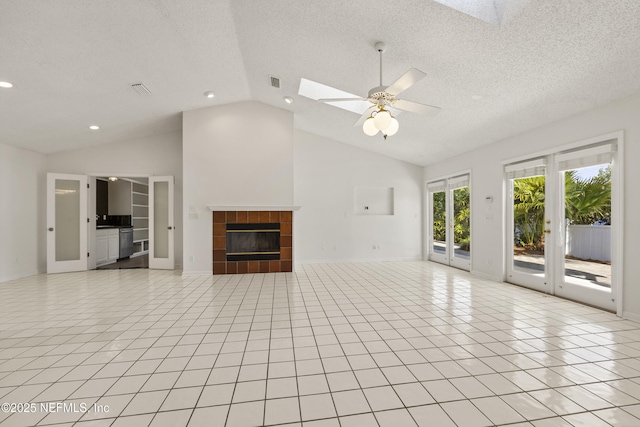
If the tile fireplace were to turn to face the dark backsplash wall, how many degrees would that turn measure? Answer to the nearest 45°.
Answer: approximately 135° to its right

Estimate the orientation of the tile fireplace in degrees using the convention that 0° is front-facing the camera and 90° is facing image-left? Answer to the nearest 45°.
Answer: approximately 0°

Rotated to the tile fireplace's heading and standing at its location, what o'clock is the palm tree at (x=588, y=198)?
The palm tree is roughly at 10 o'clock from the tile fireplace.

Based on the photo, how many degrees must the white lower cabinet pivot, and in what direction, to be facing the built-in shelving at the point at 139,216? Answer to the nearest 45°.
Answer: approximately 90° to its left

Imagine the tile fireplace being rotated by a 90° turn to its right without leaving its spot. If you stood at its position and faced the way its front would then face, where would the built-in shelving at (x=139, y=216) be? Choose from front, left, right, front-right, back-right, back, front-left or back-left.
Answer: front-right

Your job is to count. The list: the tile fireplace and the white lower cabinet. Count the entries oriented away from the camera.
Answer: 0

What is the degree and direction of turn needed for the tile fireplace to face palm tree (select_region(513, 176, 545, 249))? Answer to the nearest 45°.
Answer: approximately 45° to its left

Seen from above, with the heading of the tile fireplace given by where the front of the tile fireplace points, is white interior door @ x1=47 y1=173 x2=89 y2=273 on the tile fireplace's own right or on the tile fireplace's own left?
on the tile fireplace's own right

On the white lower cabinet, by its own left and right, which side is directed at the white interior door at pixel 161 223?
front

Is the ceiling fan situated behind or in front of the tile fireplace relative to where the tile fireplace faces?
in front

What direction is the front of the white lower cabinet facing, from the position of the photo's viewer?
facing the viewer and to the right of the viewer

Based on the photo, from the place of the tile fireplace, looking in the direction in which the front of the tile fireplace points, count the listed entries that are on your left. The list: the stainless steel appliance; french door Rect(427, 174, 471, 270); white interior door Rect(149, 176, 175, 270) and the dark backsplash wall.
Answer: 1
